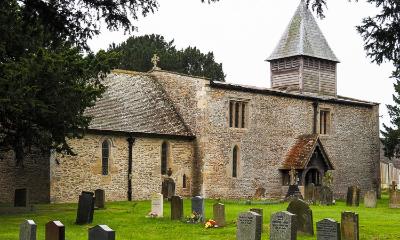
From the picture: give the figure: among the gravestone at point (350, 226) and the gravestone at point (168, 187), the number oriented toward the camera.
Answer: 2

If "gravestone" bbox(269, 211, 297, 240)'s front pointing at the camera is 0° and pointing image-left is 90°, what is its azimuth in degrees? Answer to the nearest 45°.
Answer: approximately 45°

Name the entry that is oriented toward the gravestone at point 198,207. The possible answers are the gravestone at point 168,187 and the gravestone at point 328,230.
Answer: the gravestone at point 168,187

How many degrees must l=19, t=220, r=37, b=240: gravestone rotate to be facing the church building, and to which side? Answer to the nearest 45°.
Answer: approximately 180°

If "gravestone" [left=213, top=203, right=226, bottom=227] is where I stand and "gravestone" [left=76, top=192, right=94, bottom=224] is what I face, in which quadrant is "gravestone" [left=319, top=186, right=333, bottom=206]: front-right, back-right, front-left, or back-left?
back-right

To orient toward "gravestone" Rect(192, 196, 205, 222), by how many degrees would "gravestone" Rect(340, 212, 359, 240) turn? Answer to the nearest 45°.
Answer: approximately 135° to its right

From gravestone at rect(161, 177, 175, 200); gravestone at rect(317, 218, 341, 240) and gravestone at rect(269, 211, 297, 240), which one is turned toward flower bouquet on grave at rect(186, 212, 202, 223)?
gravestone at rect(161, 177, 175, 200)

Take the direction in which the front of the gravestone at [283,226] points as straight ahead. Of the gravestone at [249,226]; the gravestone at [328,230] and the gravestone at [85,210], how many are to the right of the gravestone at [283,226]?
2

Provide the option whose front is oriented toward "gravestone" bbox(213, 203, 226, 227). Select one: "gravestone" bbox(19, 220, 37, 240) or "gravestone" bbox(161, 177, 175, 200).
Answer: "gravestone" bbox(161, 177, 175, 200)

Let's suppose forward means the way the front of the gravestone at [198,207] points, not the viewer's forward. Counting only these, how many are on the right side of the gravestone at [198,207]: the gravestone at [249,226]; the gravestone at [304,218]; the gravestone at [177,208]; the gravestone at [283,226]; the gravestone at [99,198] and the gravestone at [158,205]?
3
